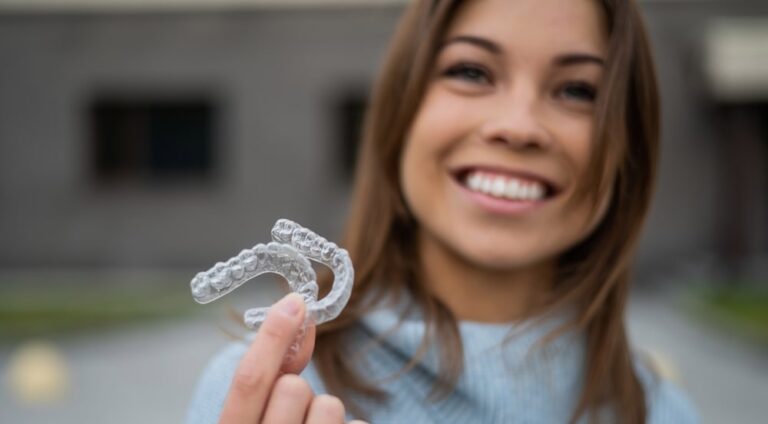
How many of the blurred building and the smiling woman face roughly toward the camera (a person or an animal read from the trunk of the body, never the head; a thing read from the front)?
2

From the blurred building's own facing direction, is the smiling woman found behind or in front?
in front

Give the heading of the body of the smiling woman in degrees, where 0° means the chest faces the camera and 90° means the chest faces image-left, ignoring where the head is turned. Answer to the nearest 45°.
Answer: approximately 0°

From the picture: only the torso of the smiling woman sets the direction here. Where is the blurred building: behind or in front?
behind

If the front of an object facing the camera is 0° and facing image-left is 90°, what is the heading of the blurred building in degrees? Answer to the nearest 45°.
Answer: approximately 0°
